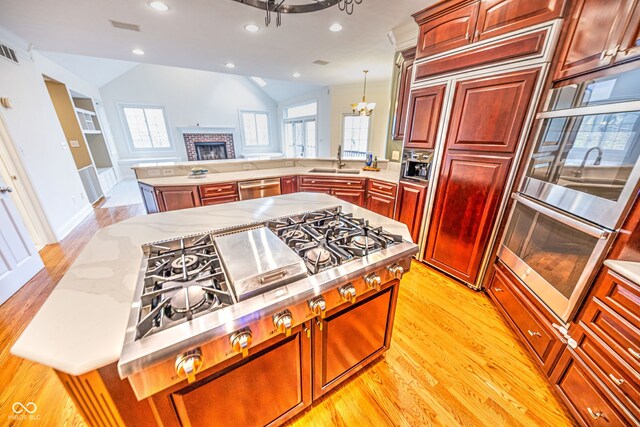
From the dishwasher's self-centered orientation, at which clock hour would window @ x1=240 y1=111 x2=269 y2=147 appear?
The window is roughly at 6 o'clock from the dishwasher.

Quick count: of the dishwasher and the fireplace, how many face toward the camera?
2

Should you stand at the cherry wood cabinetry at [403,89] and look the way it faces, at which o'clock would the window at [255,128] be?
The window is roughly at 3 o'clock from the cherry wood cabinetry.

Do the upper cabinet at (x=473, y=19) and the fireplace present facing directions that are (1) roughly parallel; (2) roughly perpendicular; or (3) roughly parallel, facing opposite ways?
roughly perpendicular

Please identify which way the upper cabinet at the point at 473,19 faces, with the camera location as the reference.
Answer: facing the viewer and to the left of the viewer

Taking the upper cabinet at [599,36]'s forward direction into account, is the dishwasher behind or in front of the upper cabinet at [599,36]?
in front

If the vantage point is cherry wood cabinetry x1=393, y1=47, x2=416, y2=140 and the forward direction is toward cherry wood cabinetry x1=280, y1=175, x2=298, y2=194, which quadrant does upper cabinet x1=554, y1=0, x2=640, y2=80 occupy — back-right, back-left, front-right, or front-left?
back-left

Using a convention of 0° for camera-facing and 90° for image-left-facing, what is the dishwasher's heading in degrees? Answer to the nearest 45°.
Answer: approximately 0°

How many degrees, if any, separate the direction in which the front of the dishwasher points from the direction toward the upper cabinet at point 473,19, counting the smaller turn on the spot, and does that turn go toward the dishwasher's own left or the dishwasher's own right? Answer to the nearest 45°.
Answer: approximately 45° to the dishwasher's own left

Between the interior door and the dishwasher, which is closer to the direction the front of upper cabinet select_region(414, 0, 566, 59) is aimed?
the interior door

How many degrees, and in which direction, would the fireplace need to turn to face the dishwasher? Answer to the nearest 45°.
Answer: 0° — it already faces it

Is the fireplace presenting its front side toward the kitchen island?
yes

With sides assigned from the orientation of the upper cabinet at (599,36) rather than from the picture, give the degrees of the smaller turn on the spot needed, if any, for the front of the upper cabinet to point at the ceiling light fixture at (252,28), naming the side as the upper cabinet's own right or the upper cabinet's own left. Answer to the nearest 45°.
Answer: approximately 45° to the upper cabinet's own right

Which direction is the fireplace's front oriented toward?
toward the camera

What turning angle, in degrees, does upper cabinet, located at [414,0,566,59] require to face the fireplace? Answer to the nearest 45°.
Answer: approximately 45° to its right
